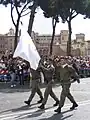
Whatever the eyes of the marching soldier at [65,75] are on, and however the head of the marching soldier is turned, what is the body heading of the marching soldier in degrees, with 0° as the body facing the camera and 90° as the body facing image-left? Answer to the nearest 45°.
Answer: approximately 45°

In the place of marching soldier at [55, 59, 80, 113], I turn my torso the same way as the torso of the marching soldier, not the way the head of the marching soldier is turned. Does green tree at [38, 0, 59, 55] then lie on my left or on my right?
on my right
